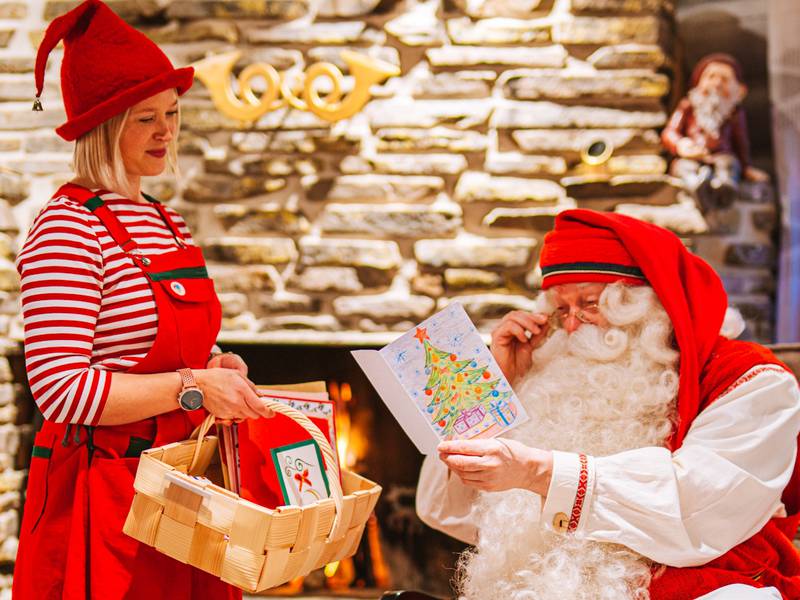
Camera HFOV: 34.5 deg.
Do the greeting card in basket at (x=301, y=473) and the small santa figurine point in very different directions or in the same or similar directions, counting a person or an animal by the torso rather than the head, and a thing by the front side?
same or similar directions

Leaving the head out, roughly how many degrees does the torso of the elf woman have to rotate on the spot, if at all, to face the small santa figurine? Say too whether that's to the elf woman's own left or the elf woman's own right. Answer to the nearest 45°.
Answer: approximately 90° to the elf woman's own left

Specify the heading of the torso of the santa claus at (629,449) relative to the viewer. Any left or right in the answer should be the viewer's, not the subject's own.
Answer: facing the viewer and to the left of the viewer

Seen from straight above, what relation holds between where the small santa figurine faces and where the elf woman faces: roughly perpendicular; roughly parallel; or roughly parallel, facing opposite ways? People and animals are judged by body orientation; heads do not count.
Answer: roughly perpendicular

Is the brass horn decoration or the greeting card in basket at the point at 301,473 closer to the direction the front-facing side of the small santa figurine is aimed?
the greeting card in basket

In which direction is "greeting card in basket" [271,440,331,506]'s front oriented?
toward the camera

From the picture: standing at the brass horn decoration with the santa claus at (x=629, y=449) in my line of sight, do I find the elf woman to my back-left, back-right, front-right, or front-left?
front-right

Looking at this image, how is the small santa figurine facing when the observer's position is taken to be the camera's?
facing the viewer

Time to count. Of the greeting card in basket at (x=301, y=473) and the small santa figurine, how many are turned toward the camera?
2

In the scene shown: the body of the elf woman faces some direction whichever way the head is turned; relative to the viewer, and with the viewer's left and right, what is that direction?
facing the viewer and to the right of the viewer

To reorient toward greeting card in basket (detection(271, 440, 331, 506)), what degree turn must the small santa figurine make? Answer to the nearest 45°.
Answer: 0° — it already faces it

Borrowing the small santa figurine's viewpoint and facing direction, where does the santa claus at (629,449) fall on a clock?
The santa claus is roughly at 12 o'clock from the small santa figurine.
